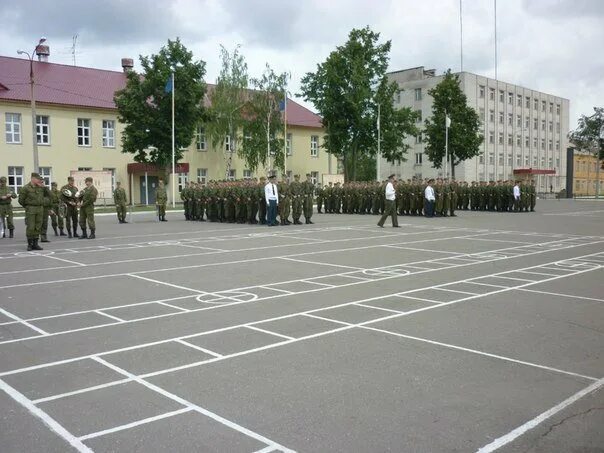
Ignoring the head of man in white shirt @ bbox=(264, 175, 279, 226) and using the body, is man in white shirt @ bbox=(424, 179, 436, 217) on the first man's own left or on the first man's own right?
on the first man's own left

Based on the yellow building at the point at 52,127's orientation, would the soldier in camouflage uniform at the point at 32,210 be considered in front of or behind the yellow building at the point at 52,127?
in front

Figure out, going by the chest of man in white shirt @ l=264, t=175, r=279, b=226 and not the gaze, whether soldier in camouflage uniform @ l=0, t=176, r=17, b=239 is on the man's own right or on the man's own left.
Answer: on the man's own right

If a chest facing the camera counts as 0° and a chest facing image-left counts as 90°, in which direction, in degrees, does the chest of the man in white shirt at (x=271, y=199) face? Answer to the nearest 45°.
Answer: approximately 315°

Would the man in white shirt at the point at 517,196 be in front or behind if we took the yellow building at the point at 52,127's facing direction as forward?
in front

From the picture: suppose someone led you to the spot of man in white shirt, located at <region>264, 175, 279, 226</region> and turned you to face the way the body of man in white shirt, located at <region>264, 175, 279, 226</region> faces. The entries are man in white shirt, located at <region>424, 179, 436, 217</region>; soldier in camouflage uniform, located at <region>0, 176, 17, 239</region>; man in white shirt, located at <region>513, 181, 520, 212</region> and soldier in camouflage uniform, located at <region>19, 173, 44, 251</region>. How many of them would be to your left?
2

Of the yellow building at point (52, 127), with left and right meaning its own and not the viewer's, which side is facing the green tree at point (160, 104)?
front

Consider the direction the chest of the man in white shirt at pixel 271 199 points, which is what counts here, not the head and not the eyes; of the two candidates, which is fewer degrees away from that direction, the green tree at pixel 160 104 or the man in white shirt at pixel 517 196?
the man in white shirt

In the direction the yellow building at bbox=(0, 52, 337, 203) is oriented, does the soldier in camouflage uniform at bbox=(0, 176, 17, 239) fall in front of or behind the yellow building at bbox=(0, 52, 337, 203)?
in front

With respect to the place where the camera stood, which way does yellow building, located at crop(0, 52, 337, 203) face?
facing the viewer and to the right of the viewer

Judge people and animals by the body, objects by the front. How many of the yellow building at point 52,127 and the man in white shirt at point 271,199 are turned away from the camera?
0

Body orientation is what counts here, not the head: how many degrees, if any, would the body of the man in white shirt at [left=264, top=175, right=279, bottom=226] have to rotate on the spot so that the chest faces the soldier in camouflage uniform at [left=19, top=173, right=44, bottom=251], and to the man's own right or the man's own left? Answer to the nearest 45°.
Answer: approximately 90° to the man's own right

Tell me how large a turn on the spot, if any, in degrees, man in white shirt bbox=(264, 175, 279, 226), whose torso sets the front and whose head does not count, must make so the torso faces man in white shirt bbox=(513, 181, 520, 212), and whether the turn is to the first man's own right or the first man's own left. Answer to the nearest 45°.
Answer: approximately 90° to the first man's own left
